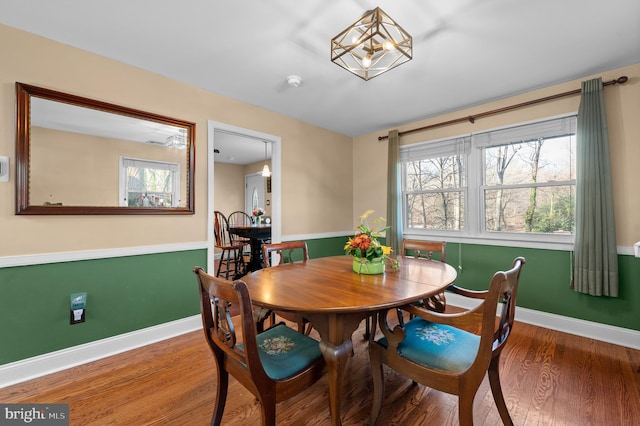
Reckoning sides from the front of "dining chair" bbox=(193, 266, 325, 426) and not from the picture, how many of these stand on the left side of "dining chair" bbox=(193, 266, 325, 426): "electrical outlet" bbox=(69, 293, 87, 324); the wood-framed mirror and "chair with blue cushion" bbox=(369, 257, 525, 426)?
2

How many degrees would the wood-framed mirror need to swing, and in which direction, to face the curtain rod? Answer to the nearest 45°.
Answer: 0° — it already faces it

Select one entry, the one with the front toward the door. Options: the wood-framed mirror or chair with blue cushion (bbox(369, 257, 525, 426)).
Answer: the chair with blue cushion

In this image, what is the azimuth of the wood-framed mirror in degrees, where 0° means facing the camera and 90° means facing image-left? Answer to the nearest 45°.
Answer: approximately 315°

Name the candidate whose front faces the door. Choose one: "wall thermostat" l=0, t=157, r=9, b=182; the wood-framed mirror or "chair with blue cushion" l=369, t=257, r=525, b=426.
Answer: the chair with blue cushion

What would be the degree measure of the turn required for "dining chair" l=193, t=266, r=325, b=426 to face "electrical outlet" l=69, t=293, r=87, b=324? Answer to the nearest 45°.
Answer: approximately 90° to its left

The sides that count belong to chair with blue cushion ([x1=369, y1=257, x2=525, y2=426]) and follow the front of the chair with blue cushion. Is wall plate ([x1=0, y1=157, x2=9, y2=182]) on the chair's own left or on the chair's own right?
on the chair's own left

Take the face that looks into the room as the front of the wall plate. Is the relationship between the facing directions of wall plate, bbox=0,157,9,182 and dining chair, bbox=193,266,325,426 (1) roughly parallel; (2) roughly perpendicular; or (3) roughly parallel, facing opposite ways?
roughly perpendicular

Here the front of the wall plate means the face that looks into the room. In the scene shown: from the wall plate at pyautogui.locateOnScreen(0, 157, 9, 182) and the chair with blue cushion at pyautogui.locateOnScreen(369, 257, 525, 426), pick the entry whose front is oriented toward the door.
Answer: the chair with blue cushion

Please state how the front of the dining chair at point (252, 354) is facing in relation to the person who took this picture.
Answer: facing away from the viewer and to the right of the viewer
